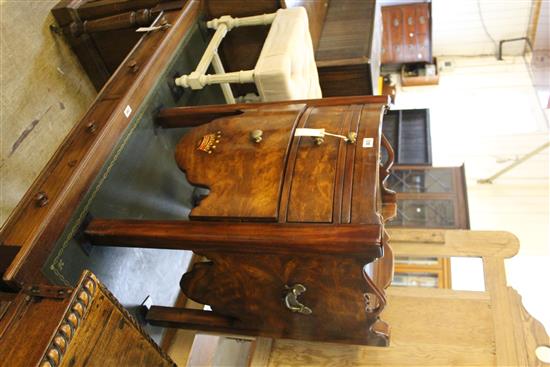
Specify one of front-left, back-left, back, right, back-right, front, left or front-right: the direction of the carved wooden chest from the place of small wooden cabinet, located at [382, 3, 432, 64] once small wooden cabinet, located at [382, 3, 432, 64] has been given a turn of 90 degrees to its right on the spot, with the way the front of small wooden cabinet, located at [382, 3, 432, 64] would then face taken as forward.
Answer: left

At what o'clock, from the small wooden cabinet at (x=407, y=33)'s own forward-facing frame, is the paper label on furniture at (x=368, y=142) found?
The paper label on furniture is roughly at 12 o'clock from the small wooden cabinet.

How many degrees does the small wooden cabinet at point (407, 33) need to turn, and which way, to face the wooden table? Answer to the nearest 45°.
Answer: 0° — it already faces it

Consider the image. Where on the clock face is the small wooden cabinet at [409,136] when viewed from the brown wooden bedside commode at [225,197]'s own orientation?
The small wooden cabinet is roughly at 6 o'clock from the brown wooden bedside commode.

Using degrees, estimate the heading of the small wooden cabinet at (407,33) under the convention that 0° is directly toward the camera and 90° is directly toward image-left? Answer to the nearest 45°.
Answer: approximately 0°
